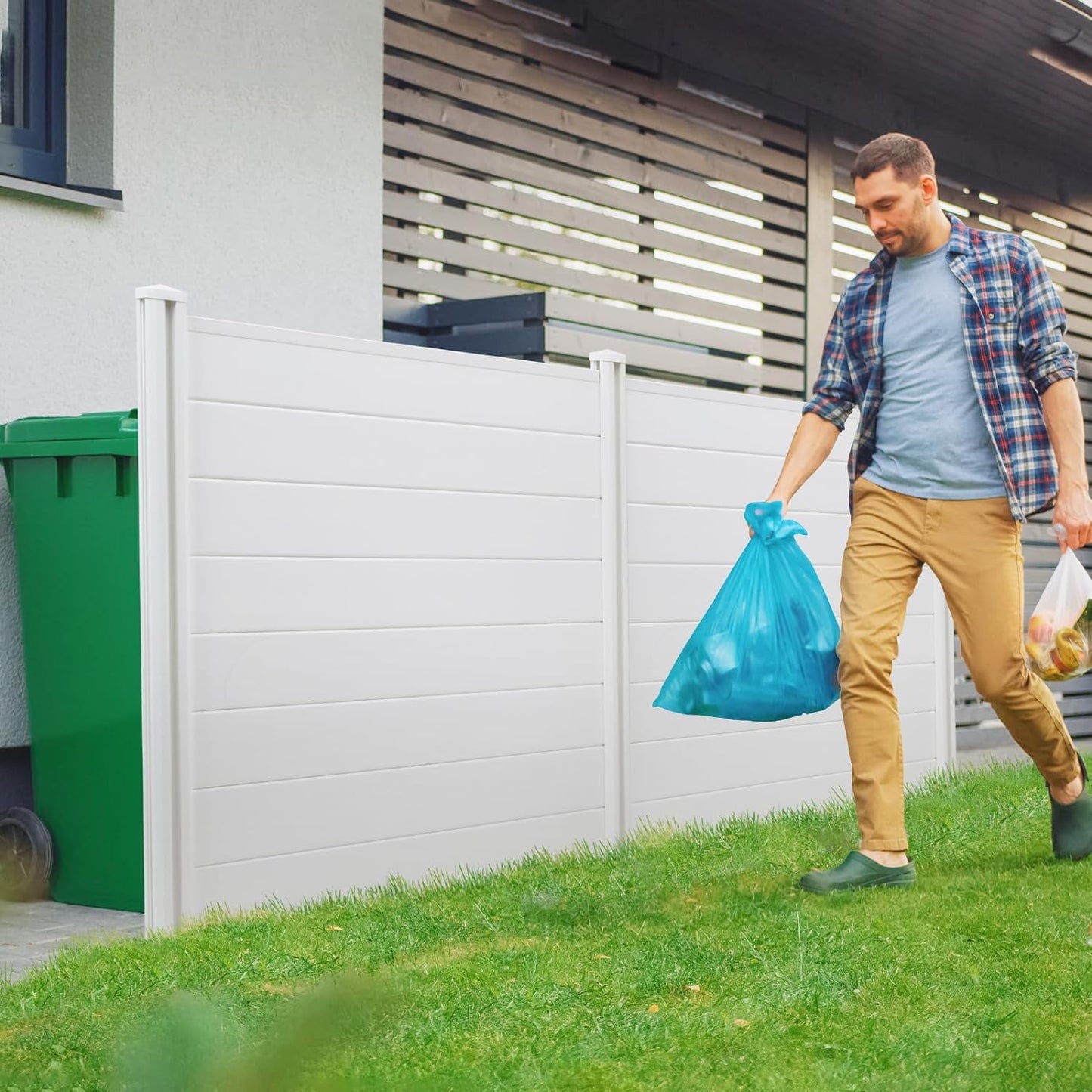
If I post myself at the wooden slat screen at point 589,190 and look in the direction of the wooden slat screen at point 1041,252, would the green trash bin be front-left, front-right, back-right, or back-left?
back-right

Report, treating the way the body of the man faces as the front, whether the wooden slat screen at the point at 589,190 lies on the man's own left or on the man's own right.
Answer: on the man's own right

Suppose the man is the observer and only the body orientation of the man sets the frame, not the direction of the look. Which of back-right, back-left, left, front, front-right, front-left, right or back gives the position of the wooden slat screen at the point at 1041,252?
back-right

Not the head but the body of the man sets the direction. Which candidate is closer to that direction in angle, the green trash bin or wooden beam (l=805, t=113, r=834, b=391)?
the green trash bin

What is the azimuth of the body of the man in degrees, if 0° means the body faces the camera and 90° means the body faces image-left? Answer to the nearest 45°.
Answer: approximately 45°

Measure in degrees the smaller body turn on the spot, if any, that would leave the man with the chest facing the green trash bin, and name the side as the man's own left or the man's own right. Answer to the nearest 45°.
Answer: approximately 45° to the man's own right

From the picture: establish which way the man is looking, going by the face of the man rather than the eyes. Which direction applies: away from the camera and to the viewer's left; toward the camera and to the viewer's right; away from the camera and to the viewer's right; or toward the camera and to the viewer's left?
toward the camera and to the viewer's left

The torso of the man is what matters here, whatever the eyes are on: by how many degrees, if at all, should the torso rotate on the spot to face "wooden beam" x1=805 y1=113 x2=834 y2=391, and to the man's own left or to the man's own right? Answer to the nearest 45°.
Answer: approximately 135° to the man's own right
